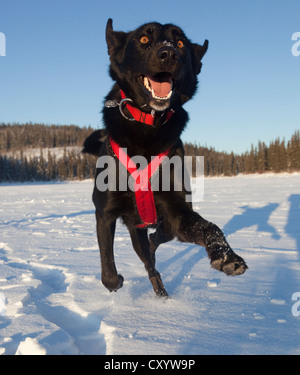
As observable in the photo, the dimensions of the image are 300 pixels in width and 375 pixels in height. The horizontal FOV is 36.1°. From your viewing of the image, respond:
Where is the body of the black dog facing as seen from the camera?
toward the camera
